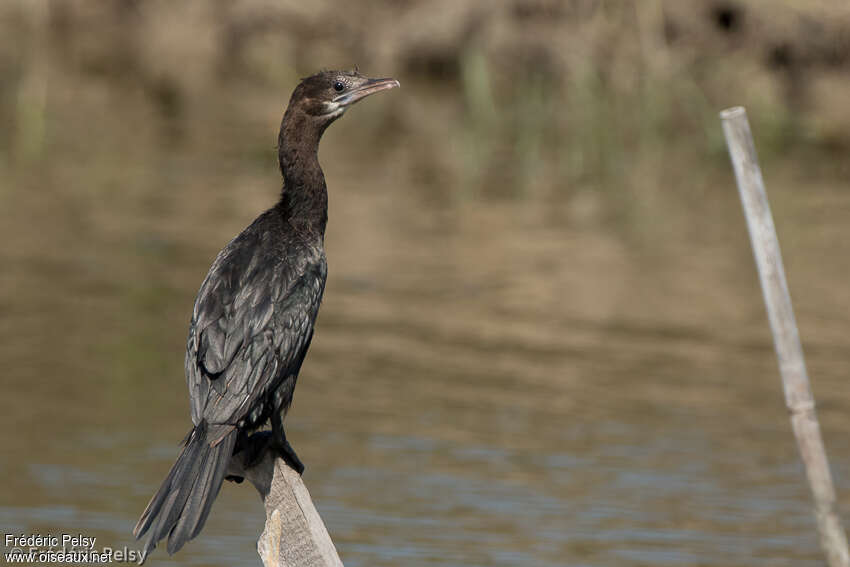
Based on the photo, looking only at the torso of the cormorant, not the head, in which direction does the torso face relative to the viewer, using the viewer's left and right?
facing away from the viewer and to the right of the viewer
